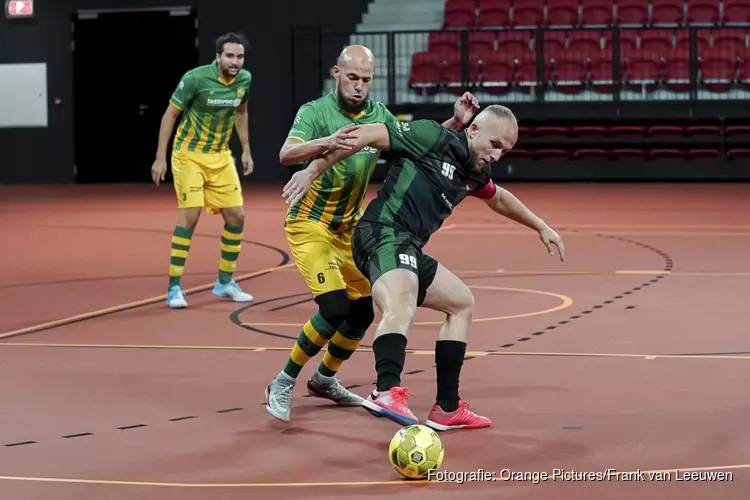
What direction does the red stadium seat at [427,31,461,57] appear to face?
toward the camera

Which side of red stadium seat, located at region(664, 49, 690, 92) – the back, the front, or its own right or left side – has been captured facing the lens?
front

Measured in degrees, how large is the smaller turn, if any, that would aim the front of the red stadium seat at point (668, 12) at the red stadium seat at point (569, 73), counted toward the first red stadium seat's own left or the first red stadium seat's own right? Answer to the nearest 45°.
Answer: approximately 45° to the first red stadium seat's own right

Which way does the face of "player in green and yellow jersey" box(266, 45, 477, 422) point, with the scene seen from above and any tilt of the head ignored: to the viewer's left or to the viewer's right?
to the viewer's right

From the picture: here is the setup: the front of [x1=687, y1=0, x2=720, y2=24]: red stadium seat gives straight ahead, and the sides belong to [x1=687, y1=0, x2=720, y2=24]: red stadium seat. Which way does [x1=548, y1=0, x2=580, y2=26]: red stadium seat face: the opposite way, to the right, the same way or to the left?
the same way

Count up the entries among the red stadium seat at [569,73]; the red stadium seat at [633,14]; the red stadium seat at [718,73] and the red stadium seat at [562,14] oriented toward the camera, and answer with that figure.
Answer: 4

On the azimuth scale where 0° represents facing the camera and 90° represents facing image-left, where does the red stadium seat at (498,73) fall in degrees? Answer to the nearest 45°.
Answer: approximately 0°

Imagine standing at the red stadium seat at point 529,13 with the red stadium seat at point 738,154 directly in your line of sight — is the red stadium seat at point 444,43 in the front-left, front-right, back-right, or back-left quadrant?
back-right

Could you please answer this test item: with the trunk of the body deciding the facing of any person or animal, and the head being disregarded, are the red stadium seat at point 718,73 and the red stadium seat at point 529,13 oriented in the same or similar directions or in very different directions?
same or similar directions

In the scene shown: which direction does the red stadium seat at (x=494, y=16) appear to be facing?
toward the camera

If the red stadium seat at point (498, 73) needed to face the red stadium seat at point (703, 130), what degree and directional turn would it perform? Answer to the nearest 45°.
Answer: approximately 90° to its left

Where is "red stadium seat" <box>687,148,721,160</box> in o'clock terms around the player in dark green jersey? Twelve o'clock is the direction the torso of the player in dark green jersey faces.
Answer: The red stadium seat is roughly at 8 o'clock from the player in dark green jersey.

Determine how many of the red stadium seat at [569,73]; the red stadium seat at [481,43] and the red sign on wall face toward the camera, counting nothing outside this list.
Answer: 3

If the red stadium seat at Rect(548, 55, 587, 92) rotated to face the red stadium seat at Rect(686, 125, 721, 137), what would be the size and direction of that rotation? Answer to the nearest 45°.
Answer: approximately 90° to its left

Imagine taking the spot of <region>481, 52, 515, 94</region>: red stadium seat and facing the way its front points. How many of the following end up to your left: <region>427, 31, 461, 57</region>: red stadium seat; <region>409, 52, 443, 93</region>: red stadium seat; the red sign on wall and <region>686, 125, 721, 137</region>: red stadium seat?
1
